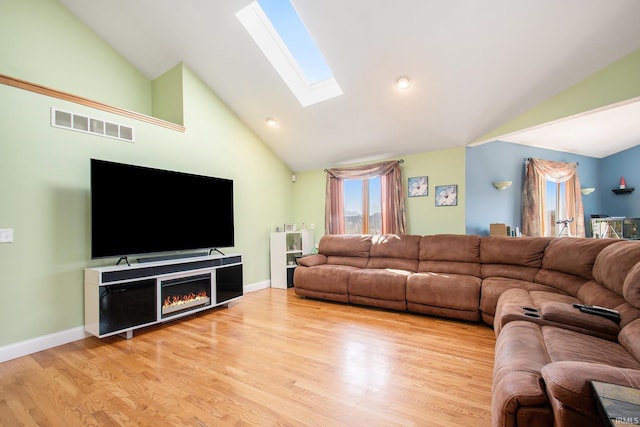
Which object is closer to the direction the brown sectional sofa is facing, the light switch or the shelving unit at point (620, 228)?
the light switch

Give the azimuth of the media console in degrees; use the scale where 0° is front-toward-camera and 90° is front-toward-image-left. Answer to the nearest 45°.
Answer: approximately 315°

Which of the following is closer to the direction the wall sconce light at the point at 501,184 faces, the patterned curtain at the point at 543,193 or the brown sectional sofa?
the brown sectional sofa

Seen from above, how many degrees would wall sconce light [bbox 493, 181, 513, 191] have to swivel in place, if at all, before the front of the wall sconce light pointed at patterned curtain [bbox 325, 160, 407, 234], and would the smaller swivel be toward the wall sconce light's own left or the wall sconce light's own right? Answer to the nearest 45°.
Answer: approximately 45° to the wall sconce light's own right

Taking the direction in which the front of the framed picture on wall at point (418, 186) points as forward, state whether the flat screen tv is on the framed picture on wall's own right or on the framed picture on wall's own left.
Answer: on the framed picture on wall's own right

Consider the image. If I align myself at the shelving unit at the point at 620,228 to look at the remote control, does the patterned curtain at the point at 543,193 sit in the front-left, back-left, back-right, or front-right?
back-right

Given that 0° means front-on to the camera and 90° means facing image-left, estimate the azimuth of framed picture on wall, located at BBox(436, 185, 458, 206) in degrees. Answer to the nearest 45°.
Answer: approximately 0°

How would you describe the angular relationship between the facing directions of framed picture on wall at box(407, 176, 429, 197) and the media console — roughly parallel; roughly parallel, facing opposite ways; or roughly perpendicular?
roughly perpendicular

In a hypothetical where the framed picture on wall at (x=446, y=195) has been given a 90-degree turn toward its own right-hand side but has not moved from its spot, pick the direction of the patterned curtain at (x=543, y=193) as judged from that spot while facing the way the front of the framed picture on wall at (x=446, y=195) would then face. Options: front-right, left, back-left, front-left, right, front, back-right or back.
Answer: back-right

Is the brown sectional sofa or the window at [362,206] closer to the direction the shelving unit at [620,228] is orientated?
the brown sectional sofa

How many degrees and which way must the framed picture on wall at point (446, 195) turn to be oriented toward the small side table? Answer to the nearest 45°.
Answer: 0° — it already faces it

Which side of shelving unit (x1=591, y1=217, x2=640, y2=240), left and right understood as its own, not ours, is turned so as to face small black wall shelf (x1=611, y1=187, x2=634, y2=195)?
back
